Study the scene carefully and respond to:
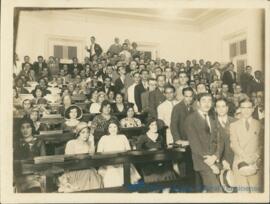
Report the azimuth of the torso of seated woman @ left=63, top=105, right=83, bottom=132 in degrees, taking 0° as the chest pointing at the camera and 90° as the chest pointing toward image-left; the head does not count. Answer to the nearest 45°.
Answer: approximately 0°
